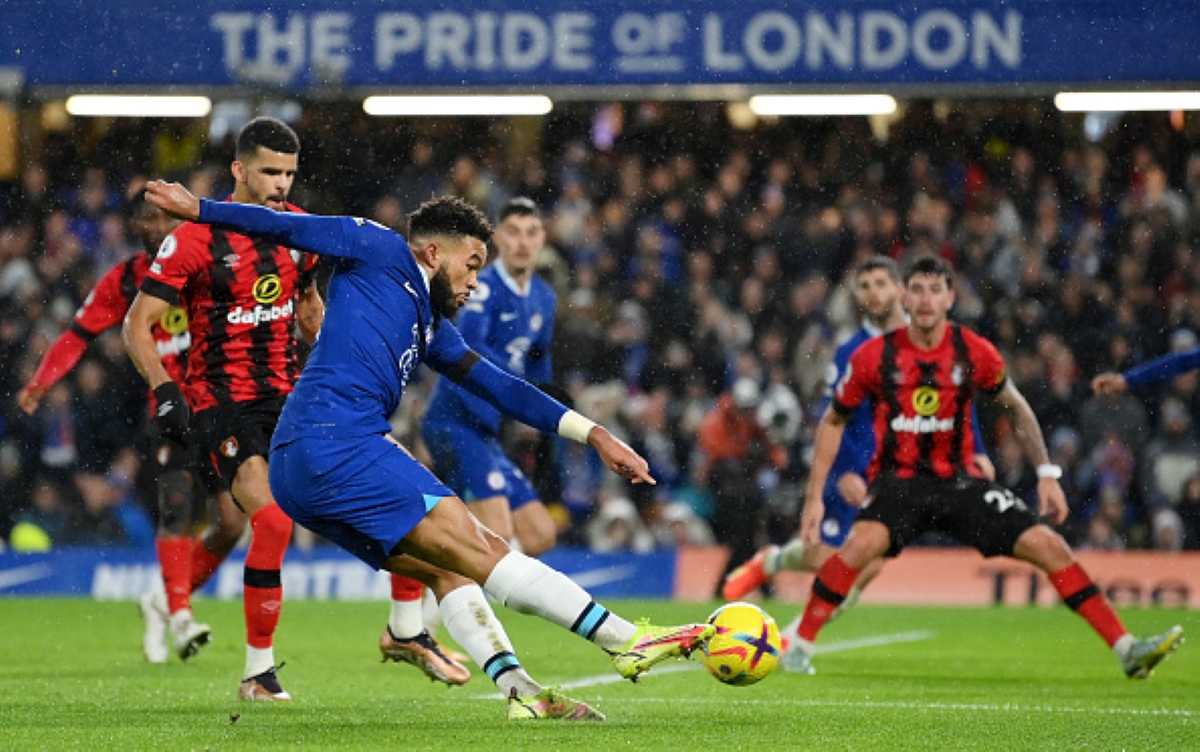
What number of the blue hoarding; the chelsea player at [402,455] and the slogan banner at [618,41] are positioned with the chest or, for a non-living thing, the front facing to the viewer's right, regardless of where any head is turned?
1

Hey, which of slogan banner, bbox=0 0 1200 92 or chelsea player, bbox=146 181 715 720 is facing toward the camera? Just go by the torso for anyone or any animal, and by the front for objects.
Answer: the slogan banner

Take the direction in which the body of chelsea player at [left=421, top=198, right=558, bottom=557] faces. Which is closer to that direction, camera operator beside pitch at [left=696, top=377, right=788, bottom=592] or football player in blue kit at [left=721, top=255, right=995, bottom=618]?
the football player in blue kit

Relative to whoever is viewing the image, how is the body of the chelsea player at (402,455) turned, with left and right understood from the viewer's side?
facing to the right of the viewer

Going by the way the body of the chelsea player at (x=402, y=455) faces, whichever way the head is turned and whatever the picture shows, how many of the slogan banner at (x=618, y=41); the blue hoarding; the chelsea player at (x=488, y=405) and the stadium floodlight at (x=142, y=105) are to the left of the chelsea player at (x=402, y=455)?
4

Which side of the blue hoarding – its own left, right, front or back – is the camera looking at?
front

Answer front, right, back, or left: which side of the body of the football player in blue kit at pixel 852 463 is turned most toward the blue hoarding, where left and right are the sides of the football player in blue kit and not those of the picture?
back

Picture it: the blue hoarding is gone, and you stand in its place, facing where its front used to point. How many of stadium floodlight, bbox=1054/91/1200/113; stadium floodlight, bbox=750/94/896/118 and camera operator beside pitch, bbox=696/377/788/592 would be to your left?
3

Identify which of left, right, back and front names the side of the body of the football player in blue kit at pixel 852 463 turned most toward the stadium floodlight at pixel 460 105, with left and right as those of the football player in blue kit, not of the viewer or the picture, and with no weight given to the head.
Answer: back

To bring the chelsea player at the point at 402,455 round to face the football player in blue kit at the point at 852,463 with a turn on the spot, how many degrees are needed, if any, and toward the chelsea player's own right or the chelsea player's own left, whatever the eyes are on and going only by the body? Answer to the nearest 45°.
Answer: approximately 45° to the chelsea player's own left

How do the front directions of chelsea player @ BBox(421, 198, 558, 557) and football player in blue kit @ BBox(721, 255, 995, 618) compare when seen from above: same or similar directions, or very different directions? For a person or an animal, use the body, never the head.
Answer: same or similar directions
